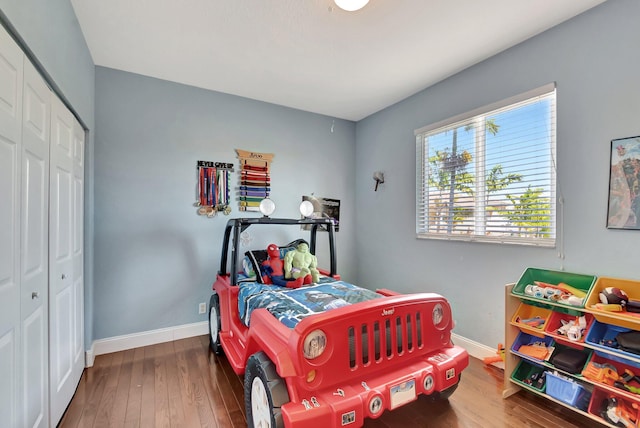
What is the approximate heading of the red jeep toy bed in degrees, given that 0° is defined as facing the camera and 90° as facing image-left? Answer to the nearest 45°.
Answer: approximately 315°

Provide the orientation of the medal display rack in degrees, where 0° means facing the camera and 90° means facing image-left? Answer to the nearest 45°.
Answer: approximately 0°

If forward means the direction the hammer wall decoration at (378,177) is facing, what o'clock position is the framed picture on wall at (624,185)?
The framed picture on wall is roughly at 9 o'clock from the hammer wall decoration.

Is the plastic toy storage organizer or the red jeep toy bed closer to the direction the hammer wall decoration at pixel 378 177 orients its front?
the red jeep toy bed

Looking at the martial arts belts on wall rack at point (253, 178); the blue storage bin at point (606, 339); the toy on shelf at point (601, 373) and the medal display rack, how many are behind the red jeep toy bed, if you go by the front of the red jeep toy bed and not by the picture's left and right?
2

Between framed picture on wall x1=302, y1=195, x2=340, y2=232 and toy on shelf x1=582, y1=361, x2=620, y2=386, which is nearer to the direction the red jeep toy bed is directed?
the toy on shelf

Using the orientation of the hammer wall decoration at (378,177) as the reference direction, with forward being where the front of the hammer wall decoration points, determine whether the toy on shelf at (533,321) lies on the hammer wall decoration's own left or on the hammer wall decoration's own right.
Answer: on the hammer wall decoration's own left

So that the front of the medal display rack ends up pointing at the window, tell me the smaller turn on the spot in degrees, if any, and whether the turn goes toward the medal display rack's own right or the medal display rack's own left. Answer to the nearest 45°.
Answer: approximately 45° to the medal display rack's own left

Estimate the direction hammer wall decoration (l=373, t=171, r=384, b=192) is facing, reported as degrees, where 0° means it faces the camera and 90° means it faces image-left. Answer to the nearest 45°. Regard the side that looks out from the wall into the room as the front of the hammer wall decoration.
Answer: approximately 45°

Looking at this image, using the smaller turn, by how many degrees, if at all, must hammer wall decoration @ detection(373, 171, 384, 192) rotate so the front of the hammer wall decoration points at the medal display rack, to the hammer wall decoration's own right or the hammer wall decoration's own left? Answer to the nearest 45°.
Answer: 0° — it already faces it

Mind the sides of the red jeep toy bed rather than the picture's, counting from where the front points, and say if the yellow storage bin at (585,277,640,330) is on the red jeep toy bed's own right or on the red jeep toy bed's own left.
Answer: on the red jeep toy bed's own left

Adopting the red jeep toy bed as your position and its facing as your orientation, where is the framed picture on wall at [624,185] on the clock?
The framed picture on wall is roughly at 10 o'clock from the red jeep toy bed.
